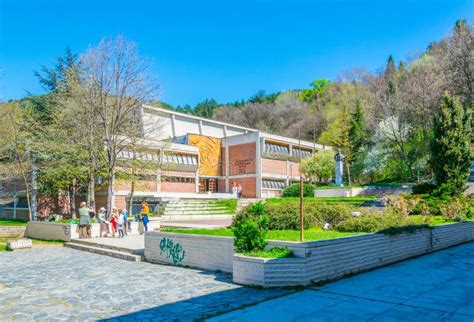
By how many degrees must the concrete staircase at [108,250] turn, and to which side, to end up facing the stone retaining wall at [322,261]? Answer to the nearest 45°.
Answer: approximately 90° to its left

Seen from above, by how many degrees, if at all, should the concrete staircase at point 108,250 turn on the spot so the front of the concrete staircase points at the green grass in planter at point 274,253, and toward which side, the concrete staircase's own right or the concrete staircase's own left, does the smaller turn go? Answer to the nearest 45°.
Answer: approximately 45° to the concrete staircase's own left

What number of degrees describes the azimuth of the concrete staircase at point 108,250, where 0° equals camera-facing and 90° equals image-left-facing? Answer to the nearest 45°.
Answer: approximately 45°

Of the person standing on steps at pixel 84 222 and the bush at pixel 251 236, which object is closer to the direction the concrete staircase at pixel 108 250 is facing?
the bush

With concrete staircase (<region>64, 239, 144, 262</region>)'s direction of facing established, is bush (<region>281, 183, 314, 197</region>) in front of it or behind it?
behind

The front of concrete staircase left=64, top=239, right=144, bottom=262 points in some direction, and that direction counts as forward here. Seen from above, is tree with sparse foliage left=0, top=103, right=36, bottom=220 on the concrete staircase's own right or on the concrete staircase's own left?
on the concrete staircase's own right

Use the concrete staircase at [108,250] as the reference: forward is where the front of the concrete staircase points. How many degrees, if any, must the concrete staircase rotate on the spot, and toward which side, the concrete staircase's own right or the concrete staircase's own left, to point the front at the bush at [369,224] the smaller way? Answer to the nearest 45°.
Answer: approximately 90° to the concrete staircase's own left

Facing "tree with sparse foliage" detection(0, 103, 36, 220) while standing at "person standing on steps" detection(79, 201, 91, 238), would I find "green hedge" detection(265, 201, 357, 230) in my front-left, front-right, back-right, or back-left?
back-right

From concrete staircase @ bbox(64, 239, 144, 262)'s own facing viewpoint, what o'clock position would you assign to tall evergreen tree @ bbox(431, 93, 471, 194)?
The tall evergreen tree is roughly at 7 o'clock from the concrete staircase.

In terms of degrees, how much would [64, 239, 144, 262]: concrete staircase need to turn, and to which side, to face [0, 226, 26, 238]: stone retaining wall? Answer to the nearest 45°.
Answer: approximately 90° to its right

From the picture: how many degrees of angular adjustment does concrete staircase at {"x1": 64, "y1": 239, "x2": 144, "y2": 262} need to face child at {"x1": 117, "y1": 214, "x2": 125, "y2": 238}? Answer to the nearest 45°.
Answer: approximately 135° to its right
